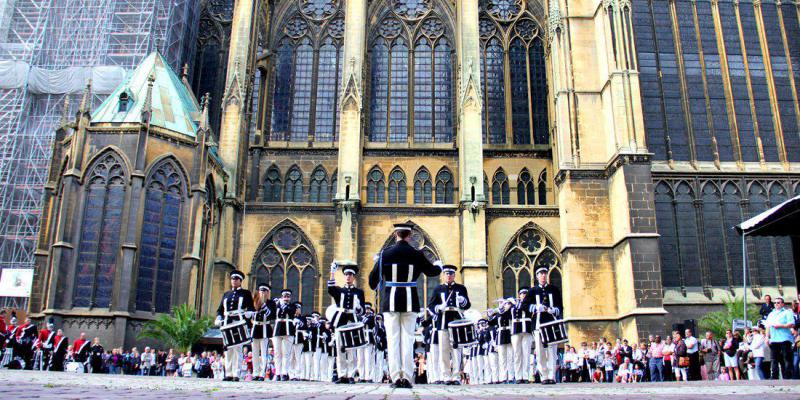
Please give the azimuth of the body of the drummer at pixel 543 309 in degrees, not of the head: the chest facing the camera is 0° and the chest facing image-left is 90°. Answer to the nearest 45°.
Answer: approximately 0°

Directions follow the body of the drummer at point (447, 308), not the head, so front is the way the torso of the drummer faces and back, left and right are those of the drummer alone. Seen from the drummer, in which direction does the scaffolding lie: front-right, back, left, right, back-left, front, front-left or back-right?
back-right

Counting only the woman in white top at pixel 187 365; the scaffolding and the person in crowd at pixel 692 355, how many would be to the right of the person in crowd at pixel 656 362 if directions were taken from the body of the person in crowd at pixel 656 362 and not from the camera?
2
